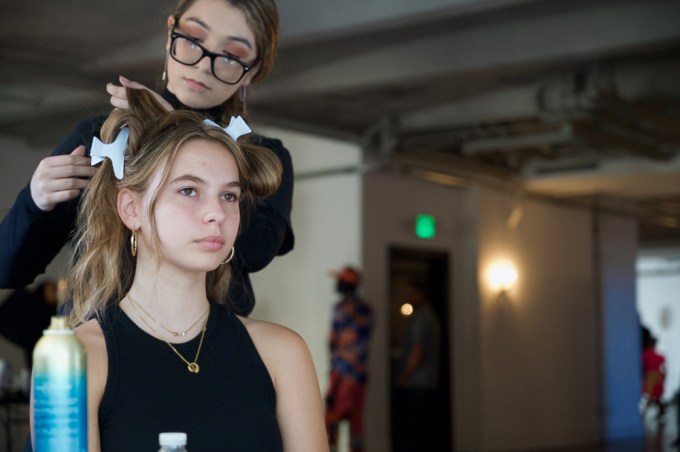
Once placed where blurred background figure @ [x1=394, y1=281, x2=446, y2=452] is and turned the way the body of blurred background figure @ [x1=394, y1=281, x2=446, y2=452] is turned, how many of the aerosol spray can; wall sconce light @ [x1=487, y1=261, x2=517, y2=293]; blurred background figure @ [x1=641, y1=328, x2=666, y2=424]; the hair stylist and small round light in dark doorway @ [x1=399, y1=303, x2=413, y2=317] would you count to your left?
2

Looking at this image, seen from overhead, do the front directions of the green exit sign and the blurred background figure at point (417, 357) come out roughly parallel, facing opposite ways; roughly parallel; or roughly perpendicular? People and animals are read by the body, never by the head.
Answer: roughly perpendicular

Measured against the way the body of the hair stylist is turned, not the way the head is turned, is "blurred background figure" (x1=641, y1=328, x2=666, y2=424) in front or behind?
behind

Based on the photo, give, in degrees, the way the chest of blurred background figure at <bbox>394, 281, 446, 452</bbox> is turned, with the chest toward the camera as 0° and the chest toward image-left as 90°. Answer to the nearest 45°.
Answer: approximately 90°

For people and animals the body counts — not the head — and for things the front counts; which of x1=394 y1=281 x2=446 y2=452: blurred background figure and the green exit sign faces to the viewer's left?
the blurred background figure

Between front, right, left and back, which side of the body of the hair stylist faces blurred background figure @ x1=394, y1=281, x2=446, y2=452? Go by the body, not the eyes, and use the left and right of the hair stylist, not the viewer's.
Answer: back
